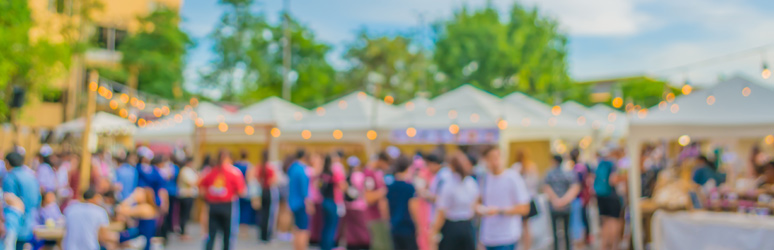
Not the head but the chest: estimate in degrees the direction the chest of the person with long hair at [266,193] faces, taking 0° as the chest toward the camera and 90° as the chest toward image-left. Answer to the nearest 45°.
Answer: approximately 180°

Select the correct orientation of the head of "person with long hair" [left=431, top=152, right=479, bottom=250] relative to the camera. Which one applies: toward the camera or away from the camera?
away from the camera

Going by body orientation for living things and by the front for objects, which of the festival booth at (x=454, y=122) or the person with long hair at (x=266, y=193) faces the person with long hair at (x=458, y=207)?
the festival booth

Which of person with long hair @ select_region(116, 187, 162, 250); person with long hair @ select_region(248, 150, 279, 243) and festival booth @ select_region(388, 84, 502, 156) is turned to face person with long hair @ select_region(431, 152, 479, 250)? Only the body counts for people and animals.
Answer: the festival booth

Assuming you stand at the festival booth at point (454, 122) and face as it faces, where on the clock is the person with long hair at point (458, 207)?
The person with long hair is roughly at 12 o'clock from the festival booth.
